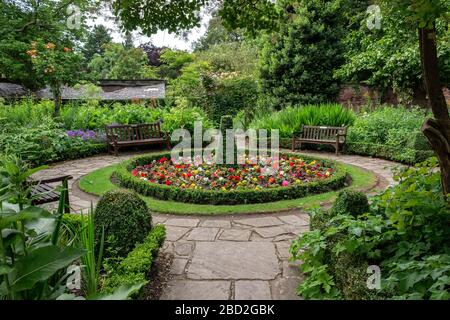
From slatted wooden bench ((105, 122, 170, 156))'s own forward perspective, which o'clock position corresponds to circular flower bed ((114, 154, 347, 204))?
The circular flower bed is roughly at 1 o'clock from the slatted wooden bench.

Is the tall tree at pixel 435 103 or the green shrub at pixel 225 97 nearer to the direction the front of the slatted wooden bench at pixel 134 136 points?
the tall tree

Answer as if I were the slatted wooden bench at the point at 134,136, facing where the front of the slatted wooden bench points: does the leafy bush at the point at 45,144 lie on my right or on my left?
on my right

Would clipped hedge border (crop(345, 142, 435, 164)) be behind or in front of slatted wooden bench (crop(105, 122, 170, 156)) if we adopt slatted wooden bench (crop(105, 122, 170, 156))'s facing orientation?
in front

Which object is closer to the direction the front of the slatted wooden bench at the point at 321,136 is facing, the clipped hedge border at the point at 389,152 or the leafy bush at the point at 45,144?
the leafy bush

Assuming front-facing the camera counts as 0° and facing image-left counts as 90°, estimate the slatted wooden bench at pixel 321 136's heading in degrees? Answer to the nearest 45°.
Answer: approximately 45°

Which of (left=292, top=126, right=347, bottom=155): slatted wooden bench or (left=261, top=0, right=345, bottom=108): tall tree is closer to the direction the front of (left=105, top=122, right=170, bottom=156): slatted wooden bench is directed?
the slatted wooden bench

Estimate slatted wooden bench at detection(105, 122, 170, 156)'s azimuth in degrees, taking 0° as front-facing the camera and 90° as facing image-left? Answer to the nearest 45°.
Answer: approximately 315°

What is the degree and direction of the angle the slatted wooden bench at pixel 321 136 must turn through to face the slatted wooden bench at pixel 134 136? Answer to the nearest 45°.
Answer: approximately 45° to its right

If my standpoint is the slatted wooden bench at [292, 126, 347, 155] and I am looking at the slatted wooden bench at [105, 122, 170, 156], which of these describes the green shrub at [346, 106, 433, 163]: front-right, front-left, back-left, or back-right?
back-left
